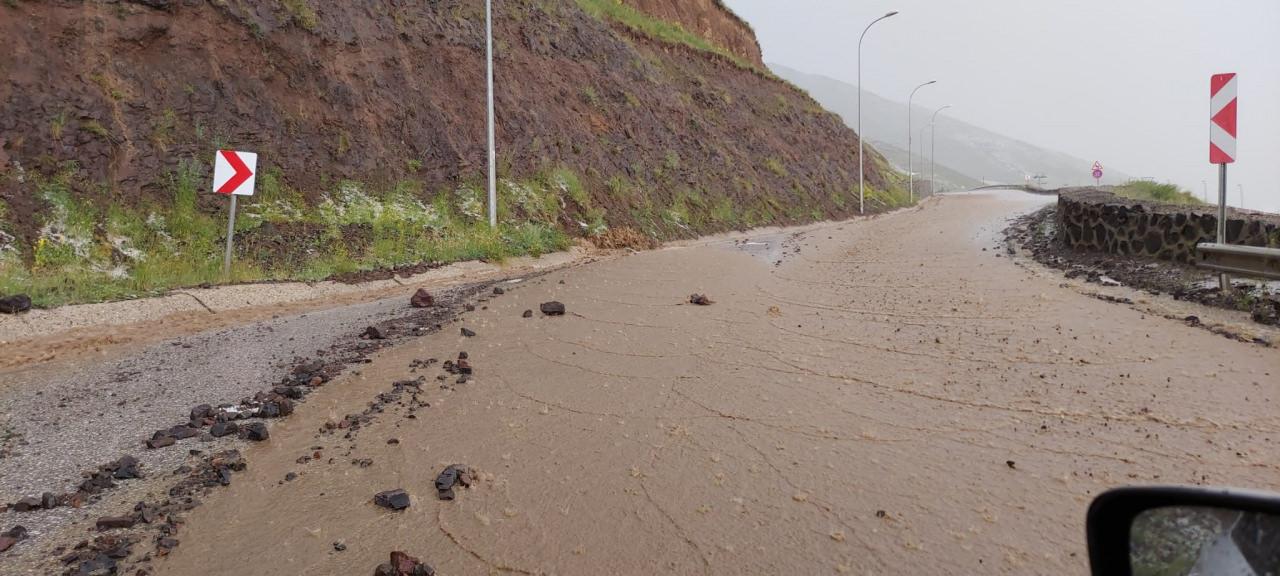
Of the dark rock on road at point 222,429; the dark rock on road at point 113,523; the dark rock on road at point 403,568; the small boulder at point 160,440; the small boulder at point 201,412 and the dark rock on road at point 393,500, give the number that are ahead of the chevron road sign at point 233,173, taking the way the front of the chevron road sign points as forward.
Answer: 6

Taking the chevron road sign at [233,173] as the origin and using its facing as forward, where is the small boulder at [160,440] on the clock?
The small boulder is roughly at 12 o'clock from the chevron road sign.

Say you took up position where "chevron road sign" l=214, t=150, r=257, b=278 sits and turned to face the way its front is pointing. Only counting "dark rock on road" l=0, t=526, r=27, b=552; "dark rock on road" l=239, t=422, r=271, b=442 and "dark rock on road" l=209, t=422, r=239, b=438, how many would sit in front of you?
3

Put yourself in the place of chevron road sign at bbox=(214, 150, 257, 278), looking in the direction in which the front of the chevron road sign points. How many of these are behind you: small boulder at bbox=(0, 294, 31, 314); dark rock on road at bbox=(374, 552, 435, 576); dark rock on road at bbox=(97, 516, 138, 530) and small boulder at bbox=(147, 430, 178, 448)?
0

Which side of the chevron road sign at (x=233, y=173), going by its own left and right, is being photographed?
front

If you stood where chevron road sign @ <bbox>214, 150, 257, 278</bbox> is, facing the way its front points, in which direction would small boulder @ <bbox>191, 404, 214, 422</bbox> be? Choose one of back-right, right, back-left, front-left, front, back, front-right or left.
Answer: front

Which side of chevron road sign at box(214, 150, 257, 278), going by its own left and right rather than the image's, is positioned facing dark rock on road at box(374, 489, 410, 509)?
front

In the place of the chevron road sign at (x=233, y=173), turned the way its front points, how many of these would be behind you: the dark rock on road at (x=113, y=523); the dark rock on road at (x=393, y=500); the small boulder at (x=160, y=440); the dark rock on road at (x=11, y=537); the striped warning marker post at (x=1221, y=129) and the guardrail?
0

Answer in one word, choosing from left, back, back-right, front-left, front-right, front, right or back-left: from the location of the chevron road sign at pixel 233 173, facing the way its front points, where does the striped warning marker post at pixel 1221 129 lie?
front-left

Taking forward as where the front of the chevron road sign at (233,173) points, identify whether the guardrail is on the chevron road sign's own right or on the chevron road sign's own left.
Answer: on the chevron road sign's own left

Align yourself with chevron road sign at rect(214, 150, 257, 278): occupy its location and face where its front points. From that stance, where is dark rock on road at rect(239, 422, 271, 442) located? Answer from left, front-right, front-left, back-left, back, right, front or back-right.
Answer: front

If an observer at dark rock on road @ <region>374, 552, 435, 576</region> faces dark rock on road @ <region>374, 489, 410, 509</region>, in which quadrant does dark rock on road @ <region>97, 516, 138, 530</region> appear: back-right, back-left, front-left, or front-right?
front-left

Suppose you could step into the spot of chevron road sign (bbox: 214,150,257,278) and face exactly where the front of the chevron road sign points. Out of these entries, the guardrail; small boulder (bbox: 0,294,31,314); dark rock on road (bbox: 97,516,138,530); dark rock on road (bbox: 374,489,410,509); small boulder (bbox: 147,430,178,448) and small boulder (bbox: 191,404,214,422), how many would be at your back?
0

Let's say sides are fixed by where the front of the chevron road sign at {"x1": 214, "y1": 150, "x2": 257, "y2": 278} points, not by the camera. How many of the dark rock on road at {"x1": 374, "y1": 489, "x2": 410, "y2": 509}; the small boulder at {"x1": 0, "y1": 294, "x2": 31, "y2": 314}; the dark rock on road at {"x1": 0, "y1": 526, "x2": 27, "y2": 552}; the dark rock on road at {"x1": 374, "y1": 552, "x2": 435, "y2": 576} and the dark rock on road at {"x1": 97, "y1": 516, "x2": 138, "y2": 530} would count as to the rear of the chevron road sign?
0

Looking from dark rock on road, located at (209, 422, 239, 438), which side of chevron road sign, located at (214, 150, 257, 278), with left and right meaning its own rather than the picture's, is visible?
front

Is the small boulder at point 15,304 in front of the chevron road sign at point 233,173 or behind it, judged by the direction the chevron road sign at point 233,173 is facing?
in front

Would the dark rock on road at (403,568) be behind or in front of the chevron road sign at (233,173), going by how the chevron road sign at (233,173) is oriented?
in front

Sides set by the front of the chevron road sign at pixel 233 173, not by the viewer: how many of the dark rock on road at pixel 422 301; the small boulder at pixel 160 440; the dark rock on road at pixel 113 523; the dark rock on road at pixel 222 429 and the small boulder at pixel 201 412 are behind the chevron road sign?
0

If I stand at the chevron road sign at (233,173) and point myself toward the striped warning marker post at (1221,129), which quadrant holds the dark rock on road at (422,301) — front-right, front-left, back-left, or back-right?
front-right
